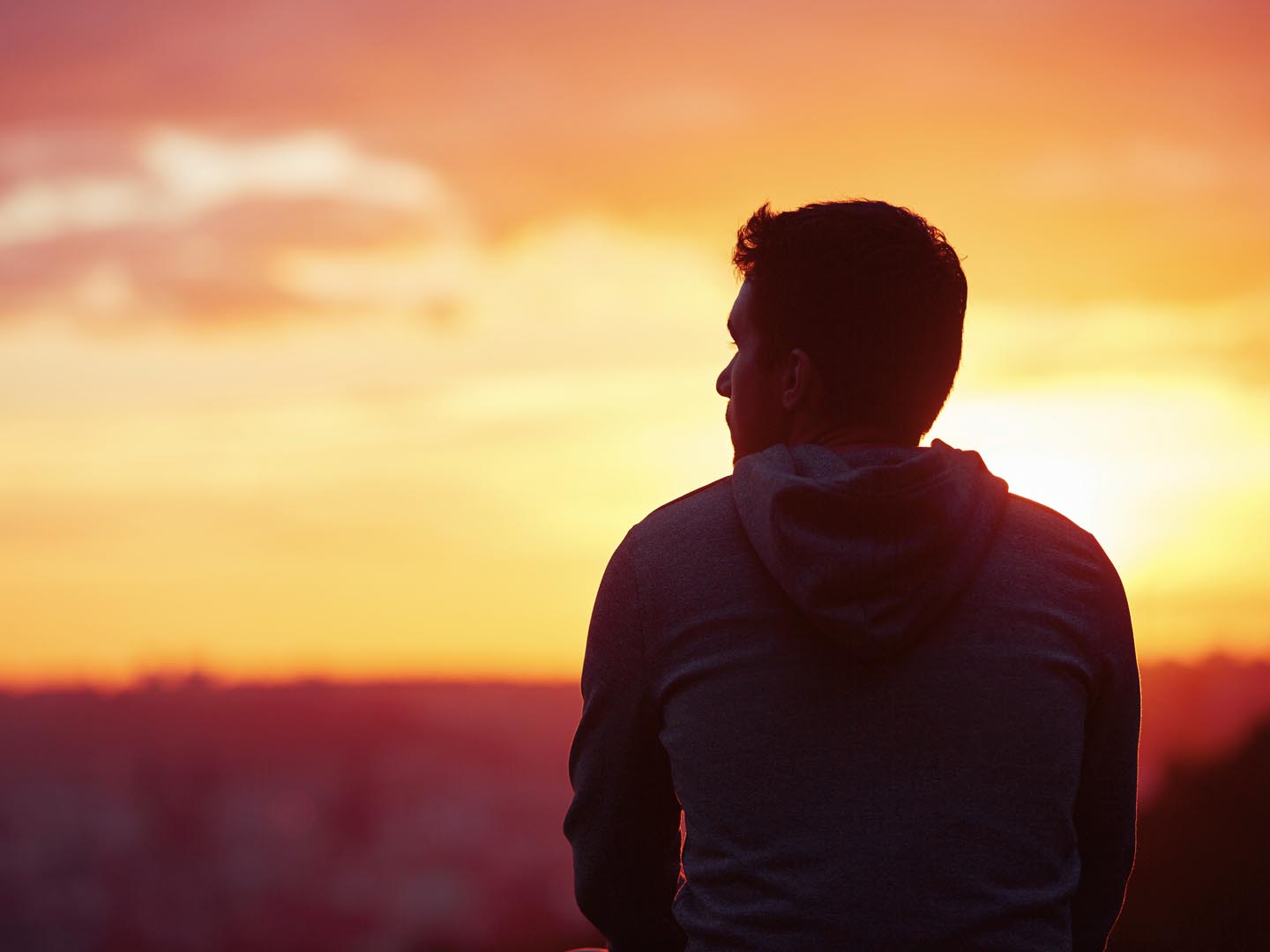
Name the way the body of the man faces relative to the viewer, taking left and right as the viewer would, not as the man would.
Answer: facing away from the viewer

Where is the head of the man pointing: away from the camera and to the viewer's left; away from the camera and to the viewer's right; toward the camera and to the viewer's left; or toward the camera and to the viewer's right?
away from the camera and to the viewer's left
